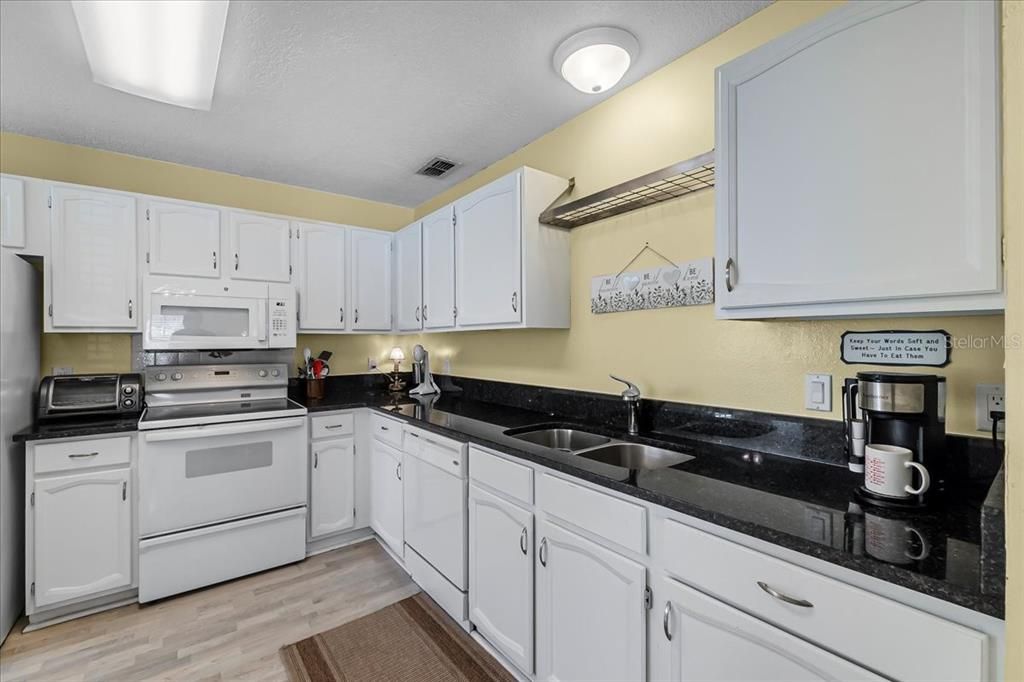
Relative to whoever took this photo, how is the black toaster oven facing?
facing the viewer

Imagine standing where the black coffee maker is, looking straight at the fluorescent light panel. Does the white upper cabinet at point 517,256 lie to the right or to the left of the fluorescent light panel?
right

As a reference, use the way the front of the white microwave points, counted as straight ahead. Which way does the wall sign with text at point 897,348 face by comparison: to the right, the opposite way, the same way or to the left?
to the right

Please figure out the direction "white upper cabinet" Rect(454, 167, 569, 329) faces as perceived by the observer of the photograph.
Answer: facing the viewer and to the left of the viewer

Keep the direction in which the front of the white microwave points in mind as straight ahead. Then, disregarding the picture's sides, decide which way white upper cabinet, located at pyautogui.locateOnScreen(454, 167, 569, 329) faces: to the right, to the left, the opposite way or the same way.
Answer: to the right

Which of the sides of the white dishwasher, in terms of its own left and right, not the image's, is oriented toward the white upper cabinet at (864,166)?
left

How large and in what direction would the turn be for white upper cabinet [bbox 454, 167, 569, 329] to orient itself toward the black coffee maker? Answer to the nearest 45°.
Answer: approximately 90° to its left

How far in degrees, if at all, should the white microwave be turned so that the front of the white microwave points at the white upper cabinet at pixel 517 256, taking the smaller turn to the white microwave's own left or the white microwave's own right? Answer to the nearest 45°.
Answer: approximately 45° to the white microwave's own left

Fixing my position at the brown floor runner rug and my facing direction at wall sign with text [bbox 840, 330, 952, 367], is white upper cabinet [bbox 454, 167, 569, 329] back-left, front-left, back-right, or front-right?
front-left

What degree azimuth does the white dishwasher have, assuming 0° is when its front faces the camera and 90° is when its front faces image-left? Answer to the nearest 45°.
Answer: approximately 45°

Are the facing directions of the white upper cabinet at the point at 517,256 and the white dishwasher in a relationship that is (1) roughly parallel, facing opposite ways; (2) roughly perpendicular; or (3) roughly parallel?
roughly parallel

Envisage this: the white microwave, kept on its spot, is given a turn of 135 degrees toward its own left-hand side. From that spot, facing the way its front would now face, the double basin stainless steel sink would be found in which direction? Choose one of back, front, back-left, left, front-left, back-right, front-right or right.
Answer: right

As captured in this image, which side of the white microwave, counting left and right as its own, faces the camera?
front

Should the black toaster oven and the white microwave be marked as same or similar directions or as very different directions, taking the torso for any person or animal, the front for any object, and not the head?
same or similar directions

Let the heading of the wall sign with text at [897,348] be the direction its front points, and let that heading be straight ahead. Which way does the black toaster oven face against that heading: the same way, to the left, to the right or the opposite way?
to the left
